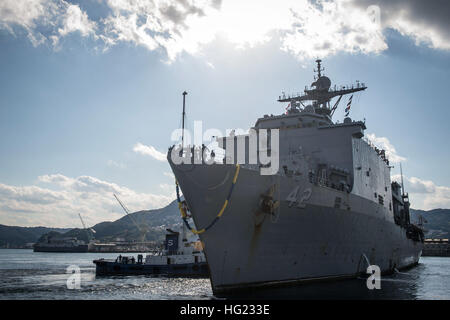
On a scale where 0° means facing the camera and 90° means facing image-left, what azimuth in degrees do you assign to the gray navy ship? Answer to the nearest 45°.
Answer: approximately 45°

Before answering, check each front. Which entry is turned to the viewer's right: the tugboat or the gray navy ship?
the tugboat

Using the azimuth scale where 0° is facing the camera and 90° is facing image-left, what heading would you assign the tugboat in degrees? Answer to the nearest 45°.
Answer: approximately 270°

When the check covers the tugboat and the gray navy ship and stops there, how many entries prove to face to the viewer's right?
1

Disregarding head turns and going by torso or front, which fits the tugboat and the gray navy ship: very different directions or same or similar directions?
very different directions

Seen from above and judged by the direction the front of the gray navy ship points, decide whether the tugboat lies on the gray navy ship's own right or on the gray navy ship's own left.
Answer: on the gray navy ship's own right
